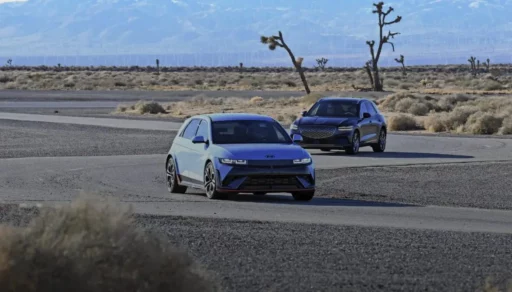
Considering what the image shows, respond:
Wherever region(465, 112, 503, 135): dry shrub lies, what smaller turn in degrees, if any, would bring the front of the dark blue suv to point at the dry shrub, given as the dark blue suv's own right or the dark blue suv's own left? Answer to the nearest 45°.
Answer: approximately 180°

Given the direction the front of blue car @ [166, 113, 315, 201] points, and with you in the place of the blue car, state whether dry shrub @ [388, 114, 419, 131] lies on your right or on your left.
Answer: on your left

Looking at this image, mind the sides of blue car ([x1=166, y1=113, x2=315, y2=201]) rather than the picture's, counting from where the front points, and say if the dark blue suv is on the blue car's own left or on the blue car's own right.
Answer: on the blue car's own left

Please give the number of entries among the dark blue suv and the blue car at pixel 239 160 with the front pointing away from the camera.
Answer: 0

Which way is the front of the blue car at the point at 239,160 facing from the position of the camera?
facing the viewer and to the right of the viewer

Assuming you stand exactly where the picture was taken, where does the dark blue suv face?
facing the viewer and to the left of the viewer

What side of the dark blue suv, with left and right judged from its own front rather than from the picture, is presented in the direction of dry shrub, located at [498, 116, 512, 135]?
back

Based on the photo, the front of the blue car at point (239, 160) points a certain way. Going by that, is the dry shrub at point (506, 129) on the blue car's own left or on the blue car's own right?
on the blue car's own left
